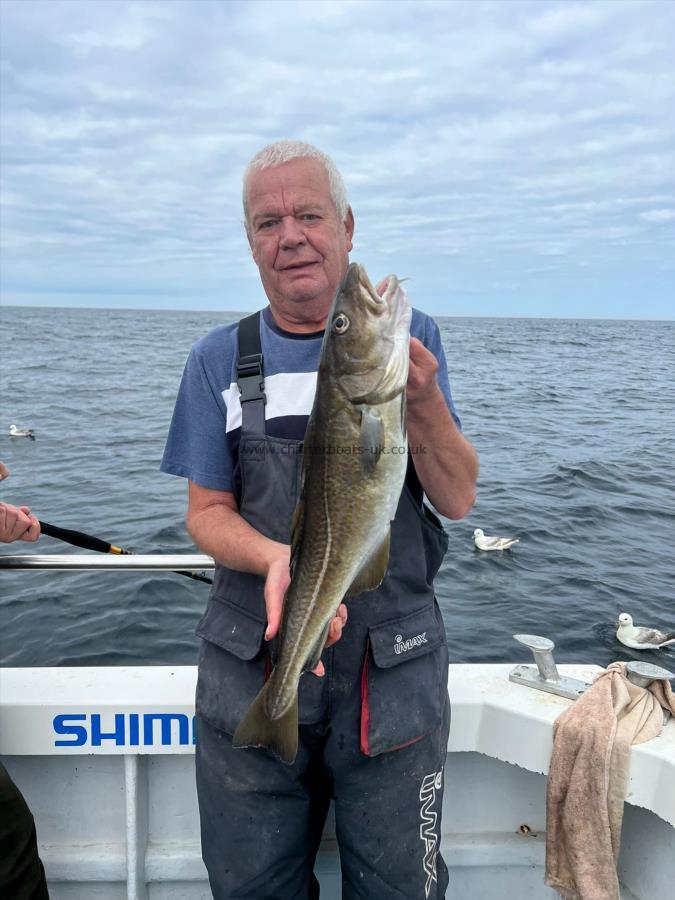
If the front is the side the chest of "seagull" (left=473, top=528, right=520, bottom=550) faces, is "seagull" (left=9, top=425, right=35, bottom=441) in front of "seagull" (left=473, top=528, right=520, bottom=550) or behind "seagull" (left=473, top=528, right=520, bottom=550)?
in front

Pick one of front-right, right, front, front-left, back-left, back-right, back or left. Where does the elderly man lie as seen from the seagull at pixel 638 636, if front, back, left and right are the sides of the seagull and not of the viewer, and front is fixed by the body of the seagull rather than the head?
left

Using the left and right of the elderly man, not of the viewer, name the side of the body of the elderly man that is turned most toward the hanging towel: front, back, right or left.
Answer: left

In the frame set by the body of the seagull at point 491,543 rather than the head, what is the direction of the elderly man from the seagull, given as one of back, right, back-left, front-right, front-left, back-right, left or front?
left

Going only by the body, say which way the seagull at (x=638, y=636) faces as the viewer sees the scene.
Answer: to the viewer's left

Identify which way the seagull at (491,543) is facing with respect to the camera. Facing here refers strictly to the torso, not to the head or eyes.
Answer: to the viewer's left
